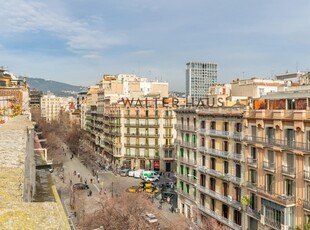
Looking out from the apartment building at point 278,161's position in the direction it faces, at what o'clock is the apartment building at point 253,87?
the apartment building at point 253,87 is roughly at 4 o'clock from the apartment building at point 278,161.

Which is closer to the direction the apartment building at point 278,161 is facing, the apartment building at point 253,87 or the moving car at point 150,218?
the moving car

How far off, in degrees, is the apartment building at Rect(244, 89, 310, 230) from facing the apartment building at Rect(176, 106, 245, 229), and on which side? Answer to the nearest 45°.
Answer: approximately 90° to its right

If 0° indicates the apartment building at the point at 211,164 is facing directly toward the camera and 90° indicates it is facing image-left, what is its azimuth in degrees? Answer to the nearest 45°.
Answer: approximately 45°

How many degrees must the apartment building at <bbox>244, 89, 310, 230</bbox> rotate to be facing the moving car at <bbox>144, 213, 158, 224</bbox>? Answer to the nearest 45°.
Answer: approximately 90° to its right

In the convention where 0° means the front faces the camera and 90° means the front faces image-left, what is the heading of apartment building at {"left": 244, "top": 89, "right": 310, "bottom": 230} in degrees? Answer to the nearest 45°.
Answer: approximately 45°
